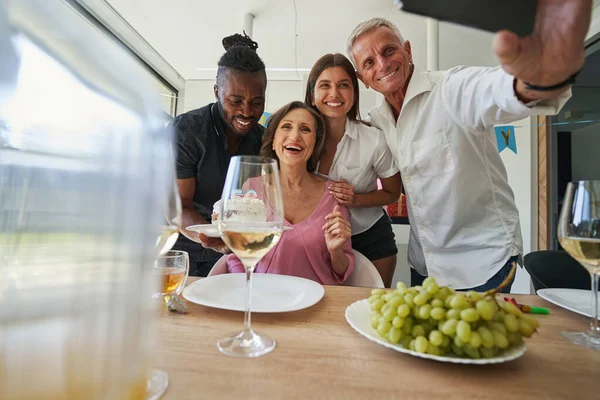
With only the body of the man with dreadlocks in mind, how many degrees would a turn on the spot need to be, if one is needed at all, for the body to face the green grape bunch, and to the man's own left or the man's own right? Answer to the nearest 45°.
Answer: approximately 45° to the man's own right

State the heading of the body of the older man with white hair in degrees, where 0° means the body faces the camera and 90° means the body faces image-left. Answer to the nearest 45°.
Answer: approximately 45°

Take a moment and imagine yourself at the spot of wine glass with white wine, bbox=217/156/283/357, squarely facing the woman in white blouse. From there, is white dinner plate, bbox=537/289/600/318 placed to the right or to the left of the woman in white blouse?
right

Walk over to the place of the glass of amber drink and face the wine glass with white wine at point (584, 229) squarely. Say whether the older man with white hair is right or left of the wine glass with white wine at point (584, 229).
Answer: left

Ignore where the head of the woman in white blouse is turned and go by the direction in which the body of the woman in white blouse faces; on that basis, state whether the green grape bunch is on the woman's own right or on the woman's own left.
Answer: on the woman's own left

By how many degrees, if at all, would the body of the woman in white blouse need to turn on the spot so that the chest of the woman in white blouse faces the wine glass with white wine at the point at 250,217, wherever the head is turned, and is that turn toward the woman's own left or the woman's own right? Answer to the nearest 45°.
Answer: approximately 45° to the woman's own left
